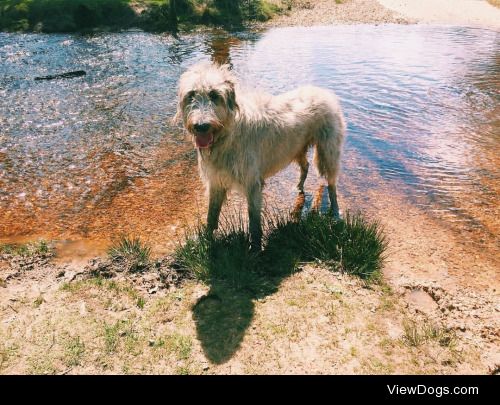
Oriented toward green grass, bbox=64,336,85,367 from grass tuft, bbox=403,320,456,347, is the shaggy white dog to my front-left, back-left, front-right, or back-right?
front-right

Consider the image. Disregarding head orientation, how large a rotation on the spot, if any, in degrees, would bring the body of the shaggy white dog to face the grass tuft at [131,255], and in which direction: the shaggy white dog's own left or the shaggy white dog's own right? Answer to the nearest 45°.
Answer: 0° — it already faces it

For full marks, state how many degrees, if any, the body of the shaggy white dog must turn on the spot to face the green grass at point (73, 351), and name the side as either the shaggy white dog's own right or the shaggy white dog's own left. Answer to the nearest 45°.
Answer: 0° — it already faces it

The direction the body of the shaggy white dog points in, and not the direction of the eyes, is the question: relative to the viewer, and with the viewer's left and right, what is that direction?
facing the viewer and to the left of the viewer

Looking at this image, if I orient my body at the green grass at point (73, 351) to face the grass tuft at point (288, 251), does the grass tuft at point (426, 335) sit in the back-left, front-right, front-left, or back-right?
front-right

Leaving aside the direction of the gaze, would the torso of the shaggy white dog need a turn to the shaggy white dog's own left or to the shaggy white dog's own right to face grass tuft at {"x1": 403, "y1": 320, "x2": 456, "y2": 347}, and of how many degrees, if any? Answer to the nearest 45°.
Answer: approximately 90° to the shaggy white dog's own left
